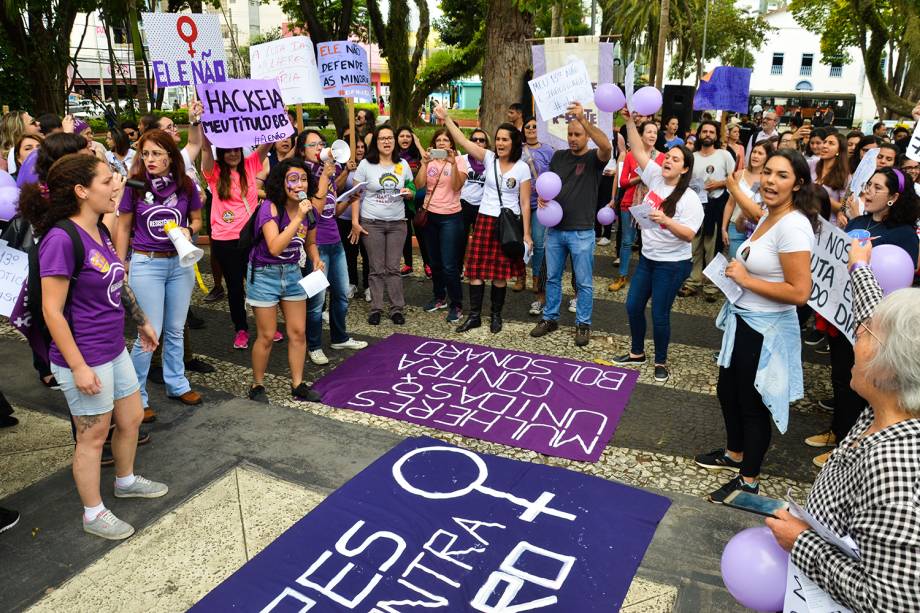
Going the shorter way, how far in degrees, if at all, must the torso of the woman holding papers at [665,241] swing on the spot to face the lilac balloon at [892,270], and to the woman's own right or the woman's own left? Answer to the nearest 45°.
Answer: approximately 90° to the woman's own left

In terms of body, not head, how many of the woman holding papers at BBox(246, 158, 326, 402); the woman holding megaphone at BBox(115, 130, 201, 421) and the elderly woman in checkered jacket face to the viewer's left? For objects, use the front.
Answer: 1

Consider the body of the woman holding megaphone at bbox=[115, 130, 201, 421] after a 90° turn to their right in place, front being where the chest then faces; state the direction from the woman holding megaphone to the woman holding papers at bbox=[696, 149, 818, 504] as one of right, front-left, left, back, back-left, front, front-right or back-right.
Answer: back-left

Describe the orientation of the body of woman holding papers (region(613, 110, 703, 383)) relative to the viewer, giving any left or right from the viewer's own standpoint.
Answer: facing the viewer and to the left of the viewer

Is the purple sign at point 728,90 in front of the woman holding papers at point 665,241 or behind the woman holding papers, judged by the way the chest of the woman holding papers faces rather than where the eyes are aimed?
behind

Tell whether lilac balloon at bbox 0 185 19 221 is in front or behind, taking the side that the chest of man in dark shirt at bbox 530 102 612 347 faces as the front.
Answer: in front

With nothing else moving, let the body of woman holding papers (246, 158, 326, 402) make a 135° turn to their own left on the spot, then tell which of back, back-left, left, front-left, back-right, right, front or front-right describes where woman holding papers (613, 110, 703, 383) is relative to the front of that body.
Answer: right

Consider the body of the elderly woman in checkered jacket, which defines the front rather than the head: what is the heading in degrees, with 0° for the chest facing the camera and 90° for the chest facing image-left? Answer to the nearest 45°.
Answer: approximately 90°

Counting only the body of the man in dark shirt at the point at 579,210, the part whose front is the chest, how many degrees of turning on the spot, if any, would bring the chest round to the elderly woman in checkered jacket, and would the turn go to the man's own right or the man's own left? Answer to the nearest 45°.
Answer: approximately 45° to the man's own left

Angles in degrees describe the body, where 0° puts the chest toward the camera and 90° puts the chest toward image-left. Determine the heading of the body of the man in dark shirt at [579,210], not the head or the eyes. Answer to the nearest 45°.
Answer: approximately 45°
